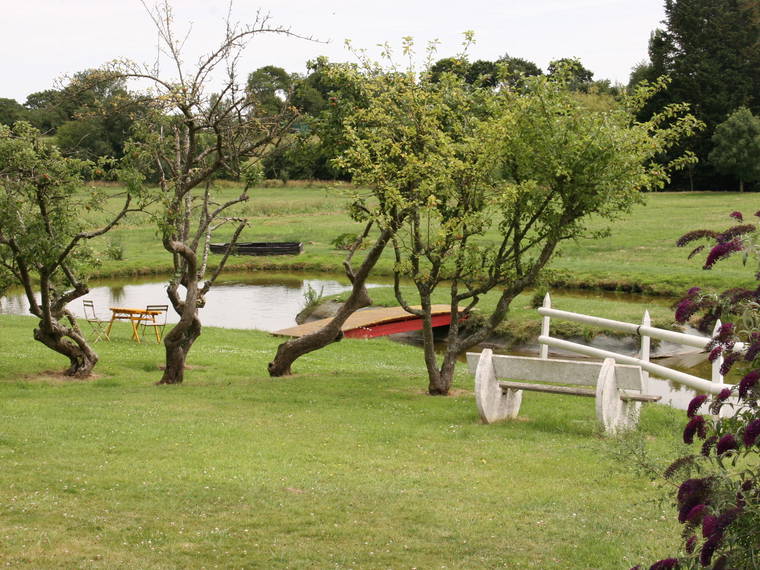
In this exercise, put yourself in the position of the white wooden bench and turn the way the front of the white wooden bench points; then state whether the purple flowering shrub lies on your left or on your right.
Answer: on your right

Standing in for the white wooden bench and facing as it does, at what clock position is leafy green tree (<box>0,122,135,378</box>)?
The leafy green tree is roughly at 8 o'clock from the white wooden bench.

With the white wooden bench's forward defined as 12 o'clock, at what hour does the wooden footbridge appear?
The wooden footbridge is roughly at 10 o'clock from the white wooden bench.

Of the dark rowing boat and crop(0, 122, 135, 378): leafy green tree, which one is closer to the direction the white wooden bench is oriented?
the dark rowing boat

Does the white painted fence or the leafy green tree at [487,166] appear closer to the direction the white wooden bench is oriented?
the white painted fence

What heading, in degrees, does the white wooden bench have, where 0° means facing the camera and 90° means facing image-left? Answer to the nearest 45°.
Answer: approximately 225°

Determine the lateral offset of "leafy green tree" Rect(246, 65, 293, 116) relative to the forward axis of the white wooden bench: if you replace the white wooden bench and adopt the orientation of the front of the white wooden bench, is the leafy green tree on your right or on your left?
on your left

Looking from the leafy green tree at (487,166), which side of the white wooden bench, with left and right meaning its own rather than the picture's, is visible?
left

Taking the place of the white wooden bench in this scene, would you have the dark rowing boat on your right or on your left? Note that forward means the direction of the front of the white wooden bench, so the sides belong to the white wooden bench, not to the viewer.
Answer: on your left

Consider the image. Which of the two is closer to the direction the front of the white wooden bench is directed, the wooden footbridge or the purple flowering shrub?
the wooden footbridge

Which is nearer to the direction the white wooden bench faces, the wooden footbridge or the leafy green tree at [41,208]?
the wooden footbridge
